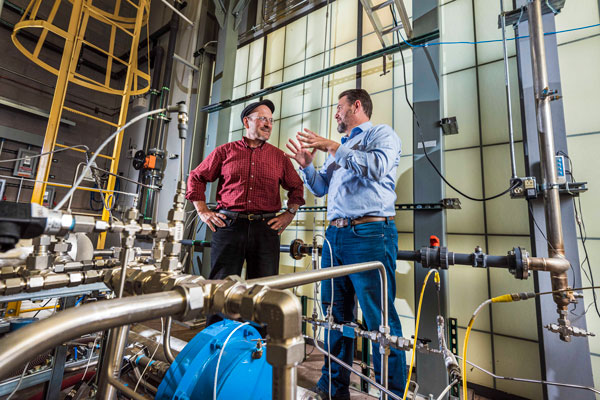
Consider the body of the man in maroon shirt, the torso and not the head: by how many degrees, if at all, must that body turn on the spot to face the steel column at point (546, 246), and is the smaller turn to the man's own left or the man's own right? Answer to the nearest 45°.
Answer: approximately 45° to the man's own left

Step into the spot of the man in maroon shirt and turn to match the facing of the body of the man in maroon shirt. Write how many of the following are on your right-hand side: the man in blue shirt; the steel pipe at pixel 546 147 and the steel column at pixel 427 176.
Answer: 0

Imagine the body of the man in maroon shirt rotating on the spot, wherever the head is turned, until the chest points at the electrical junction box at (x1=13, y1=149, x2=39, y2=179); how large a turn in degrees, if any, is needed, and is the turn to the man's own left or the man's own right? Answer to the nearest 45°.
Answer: approximately 135° to the man's own right

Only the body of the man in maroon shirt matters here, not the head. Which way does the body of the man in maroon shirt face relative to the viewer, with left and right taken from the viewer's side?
facing the viewer

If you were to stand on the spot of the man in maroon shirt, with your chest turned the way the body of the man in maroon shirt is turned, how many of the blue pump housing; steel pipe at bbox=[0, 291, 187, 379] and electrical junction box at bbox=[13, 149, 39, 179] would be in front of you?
2

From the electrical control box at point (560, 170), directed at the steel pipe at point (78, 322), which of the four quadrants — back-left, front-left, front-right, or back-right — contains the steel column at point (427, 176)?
front-right

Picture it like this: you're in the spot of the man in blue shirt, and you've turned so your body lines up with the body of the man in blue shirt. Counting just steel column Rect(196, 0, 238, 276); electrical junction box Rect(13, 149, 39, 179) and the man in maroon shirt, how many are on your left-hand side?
0

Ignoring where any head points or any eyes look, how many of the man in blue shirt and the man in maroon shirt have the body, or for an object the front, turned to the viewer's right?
0

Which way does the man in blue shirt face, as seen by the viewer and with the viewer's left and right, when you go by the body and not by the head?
facing the viewer and to the left of the viewer

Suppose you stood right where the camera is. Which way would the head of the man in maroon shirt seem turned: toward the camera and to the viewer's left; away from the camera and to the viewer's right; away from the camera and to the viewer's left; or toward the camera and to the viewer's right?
toward the camera and to the viewer's right

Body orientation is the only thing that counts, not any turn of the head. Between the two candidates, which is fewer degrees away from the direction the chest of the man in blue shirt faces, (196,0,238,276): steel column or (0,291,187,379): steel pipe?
the steel pipe

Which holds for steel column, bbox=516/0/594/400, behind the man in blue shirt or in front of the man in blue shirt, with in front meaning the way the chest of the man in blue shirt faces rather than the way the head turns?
behind

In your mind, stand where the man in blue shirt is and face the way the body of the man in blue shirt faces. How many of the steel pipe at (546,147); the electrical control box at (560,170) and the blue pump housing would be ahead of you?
1

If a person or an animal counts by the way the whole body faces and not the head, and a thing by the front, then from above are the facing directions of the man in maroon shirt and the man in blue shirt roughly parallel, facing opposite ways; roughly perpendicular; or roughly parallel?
roughly perpendicular

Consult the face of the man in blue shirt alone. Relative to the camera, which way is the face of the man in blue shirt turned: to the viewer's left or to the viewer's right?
to the viewer's left
